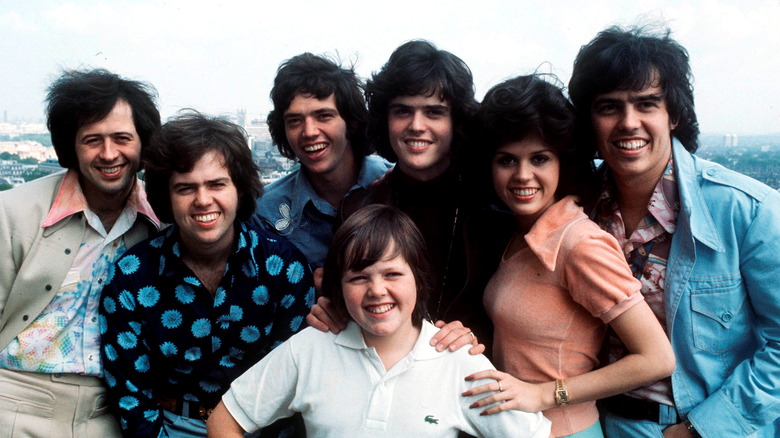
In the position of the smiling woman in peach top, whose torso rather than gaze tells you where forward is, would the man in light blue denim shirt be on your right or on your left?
on your right

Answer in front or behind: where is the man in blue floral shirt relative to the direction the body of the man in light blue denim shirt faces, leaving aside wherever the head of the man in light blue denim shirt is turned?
in front

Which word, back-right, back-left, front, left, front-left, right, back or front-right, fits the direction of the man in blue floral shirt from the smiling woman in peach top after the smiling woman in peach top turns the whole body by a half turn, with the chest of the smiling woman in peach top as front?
back-left

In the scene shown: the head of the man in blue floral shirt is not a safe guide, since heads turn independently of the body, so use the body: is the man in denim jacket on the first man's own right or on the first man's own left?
on the first man's own left

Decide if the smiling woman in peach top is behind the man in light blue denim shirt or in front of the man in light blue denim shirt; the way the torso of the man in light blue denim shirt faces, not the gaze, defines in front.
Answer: in front

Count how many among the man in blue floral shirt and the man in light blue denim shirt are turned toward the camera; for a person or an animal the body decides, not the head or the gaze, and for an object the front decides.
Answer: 2

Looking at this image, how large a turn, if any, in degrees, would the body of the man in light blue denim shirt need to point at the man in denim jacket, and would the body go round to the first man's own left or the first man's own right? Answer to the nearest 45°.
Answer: approximately 45° to the first man's own left

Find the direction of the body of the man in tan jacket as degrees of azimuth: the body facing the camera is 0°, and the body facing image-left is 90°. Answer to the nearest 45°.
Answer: approximately 315°
